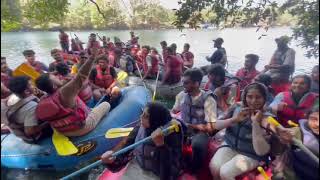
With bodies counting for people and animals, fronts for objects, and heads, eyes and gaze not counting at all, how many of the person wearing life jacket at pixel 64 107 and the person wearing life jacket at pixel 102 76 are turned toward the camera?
1

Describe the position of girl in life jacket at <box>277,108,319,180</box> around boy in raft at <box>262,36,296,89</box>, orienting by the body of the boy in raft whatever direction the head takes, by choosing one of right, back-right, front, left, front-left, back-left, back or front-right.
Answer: front-left

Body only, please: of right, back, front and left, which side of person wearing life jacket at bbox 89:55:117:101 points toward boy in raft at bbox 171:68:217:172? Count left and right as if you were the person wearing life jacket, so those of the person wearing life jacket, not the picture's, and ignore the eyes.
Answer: front

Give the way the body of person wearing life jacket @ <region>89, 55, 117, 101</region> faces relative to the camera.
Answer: toward the camera

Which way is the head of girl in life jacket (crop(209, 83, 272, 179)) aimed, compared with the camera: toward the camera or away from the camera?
toward the camera

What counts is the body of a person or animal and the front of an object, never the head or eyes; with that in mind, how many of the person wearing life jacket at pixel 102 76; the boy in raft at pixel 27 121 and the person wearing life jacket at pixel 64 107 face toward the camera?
1

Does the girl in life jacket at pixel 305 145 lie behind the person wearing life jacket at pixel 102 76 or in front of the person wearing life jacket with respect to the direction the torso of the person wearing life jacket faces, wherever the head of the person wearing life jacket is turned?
in front

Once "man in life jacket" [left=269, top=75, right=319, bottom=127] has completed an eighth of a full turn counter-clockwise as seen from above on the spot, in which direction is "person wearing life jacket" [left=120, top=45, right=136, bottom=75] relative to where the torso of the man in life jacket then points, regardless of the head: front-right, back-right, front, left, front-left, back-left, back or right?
back-right

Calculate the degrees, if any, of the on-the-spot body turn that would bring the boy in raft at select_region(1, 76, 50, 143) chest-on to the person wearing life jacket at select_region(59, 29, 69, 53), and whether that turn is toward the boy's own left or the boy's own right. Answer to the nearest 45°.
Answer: approximately 45° to the boy's own left

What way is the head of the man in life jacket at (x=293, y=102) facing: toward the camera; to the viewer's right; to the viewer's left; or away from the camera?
toward the camera

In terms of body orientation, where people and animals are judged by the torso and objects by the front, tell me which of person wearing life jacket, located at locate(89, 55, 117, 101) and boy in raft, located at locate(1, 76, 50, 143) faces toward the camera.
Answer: the person wearing life jacket

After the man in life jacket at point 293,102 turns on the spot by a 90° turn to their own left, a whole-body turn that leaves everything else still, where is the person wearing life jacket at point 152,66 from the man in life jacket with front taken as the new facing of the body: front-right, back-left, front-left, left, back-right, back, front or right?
back

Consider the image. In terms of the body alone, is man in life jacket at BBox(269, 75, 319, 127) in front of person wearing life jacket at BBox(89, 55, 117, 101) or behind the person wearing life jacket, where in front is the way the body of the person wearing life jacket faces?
in front
